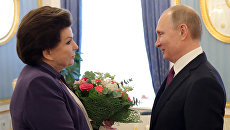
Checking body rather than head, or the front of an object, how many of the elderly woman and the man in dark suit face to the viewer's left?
1

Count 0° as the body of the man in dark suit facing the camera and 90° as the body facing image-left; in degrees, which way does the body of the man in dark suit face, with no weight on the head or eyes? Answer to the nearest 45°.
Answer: approximately 90°

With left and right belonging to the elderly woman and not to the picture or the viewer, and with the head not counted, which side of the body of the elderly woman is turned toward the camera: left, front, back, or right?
right

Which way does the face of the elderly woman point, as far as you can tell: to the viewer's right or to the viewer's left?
to the viewer's right

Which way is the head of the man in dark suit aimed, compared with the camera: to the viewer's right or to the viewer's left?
to the viewer's left
